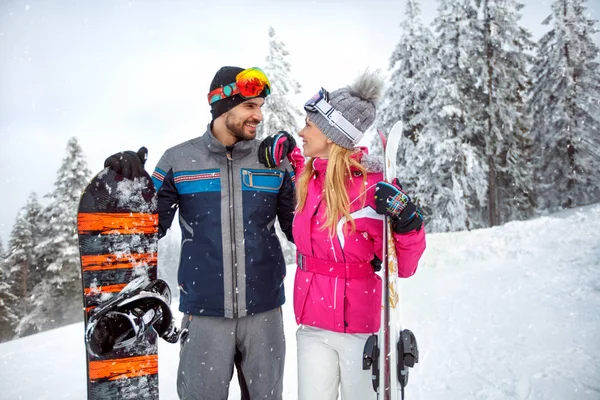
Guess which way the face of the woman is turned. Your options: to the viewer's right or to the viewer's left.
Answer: to the viewer's left

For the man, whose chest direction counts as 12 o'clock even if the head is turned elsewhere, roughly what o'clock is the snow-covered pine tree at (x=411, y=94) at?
The snow-covered pine tree is roughly at 7 o'clock from the man.

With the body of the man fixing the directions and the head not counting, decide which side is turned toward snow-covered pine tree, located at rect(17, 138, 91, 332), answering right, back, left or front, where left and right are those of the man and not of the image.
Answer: back

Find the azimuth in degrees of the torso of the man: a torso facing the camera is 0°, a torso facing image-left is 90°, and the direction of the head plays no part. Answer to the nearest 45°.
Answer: approximately 0°

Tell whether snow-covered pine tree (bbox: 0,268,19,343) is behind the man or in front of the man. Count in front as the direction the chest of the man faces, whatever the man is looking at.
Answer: behind

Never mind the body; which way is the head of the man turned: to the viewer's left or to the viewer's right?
to the viewer's right

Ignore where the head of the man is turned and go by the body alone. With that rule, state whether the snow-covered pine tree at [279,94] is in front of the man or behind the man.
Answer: behind

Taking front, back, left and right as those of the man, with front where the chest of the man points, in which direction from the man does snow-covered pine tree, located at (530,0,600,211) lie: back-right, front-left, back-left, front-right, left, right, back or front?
back-left
